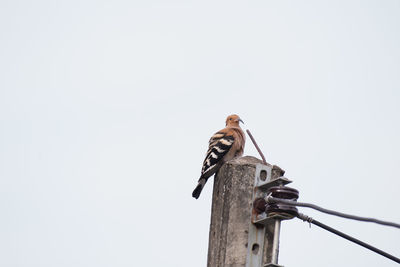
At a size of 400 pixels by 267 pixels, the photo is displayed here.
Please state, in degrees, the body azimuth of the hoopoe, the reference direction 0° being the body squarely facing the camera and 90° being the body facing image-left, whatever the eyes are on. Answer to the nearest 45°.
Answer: approximately 270°
